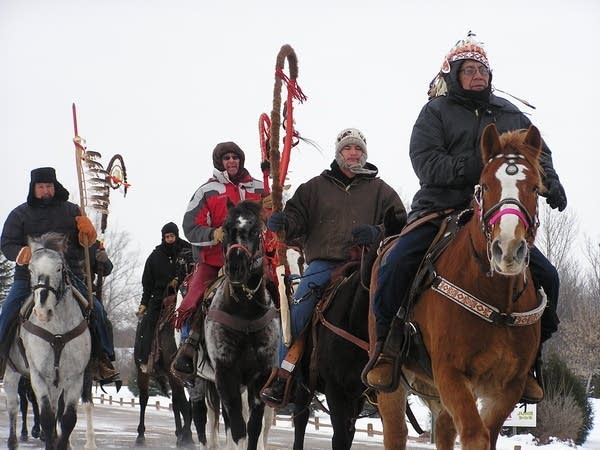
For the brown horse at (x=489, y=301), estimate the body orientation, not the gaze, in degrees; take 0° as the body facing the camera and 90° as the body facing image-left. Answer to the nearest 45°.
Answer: approximately 315°

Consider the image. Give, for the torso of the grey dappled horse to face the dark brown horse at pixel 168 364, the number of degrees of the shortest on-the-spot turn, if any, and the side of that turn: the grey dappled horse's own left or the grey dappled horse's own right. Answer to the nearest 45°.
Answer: approximately 135° to the grey dappled horse's own left

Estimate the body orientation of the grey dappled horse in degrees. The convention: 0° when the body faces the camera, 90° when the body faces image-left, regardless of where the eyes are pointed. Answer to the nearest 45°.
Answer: approximately 0°

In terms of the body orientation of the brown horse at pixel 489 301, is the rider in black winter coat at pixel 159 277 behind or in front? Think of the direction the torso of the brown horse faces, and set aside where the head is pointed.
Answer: behind

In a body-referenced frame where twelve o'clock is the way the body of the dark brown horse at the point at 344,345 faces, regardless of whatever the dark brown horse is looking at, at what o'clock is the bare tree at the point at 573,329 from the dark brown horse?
The bare tree is roughly at 8 o'clock from the dark brown horse.

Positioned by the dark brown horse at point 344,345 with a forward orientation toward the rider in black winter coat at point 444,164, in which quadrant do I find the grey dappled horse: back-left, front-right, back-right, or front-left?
back-right
